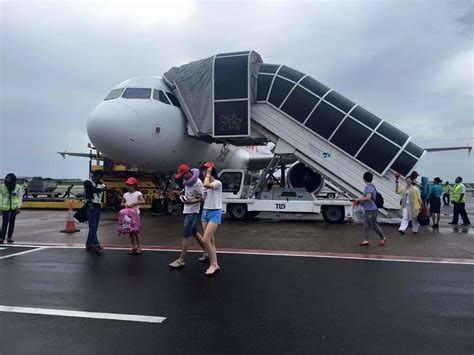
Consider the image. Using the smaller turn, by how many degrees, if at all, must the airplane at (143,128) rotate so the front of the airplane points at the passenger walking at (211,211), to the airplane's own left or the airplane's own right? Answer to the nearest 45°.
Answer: approximately 45° to the airplane's own left

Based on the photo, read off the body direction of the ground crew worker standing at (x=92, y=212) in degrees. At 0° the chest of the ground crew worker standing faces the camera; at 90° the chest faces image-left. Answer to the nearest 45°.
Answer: approximately 315°

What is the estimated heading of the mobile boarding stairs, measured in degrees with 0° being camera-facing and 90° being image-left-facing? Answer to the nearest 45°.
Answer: approximately 90°

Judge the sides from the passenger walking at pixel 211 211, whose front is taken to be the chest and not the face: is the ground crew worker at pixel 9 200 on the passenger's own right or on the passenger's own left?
on the passenger's own right

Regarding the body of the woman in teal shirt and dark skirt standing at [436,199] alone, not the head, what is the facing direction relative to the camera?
away from the camera

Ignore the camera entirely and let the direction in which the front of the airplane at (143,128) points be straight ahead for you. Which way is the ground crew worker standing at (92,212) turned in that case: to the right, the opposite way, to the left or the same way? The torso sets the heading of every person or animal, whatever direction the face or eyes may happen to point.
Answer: to the left

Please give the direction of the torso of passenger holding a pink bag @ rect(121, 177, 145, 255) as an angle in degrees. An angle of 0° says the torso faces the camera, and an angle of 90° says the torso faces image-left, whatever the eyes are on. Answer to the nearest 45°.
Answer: approximately 45°

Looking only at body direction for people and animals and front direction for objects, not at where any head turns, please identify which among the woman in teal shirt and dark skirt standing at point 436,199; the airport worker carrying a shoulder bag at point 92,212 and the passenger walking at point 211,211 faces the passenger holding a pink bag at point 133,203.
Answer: the airport worker carrying a shoulder bag at point 92,212

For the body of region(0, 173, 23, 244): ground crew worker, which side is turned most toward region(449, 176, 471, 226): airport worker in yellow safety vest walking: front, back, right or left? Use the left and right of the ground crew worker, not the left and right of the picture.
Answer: left
